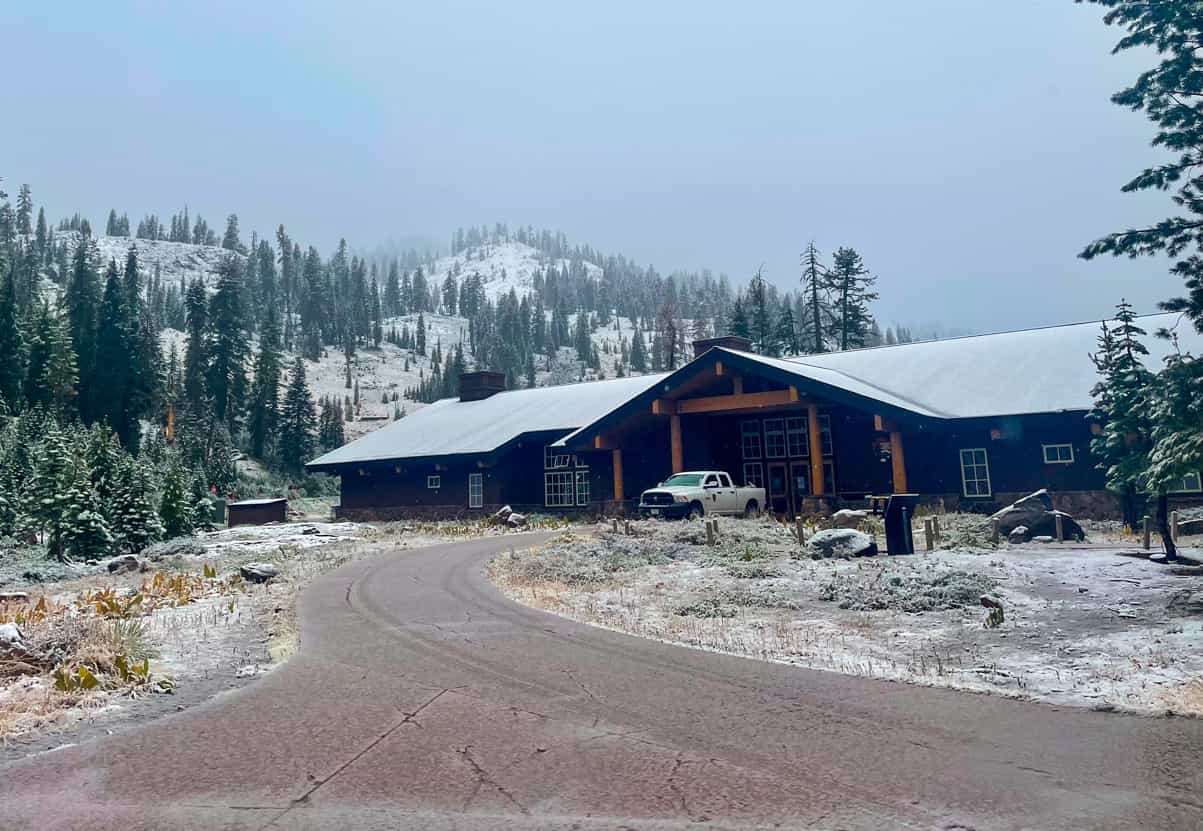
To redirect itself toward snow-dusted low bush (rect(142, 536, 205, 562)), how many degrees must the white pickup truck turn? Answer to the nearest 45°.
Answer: approximately 45° to its right

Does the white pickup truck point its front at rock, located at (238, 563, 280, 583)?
yes

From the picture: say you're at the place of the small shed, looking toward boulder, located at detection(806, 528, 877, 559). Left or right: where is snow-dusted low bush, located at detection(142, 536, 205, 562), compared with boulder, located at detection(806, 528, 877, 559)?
right

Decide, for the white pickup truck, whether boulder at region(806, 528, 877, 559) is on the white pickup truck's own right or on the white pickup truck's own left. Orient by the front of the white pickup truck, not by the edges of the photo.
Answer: on the white pickup truck's own left

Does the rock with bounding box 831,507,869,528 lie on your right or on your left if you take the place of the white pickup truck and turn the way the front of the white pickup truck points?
on your left

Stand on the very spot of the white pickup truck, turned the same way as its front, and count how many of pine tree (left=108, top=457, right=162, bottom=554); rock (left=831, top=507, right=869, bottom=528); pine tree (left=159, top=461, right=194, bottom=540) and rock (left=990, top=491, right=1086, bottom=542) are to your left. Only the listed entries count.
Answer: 2

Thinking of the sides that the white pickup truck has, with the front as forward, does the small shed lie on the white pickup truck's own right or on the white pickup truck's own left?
on the white pickup truck's own right

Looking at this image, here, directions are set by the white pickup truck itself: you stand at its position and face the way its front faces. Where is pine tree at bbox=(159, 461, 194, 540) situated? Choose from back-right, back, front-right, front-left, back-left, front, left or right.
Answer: front-right

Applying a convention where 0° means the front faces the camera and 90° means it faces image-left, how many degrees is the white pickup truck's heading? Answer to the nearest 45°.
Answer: approximately 45°

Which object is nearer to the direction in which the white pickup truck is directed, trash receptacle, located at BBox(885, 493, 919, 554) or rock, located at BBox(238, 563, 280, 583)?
the rock

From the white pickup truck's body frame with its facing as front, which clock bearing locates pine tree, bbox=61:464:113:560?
The pine tree is roughly at 1 o'clock from the white pickup truck.

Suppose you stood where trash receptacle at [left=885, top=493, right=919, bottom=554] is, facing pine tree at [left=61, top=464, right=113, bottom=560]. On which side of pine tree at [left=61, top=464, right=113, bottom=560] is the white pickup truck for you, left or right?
right
